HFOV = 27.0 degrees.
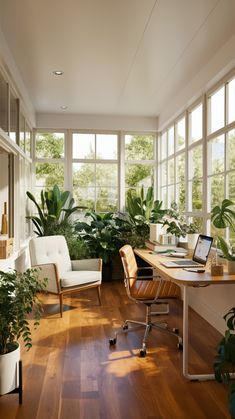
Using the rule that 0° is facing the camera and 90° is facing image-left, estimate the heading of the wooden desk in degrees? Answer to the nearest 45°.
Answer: approximately 90°

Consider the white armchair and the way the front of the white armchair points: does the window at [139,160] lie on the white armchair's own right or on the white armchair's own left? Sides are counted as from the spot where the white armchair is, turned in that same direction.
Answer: on the white armchair's own left

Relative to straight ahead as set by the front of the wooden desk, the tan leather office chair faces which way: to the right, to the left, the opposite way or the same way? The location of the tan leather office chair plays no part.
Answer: the opposite way

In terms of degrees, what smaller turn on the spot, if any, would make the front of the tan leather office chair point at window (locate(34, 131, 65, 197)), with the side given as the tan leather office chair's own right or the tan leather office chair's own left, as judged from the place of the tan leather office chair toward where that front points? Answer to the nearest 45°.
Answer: approximately 135° to the tan leather office chair's own left

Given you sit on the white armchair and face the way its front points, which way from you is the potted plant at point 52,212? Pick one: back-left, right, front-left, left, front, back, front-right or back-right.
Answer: back-left

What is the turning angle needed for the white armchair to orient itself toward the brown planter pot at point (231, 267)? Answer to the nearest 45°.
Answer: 0° — it already faces it

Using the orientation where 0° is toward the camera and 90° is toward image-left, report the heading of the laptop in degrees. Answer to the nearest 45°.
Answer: approximately 90°

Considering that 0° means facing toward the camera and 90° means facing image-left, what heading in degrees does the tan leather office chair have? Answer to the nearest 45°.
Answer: approximately 270°

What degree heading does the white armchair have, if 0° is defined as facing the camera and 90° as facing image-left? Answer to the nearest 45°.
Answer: approximately 315°

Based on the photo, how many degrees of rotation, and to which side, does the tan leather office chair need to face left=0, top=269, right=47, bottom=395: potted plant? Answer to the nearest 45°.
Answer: approximately 135° to its right

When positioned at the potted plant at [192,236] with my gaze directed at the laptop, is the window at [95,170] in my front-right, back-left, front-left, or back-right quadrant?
back-right
